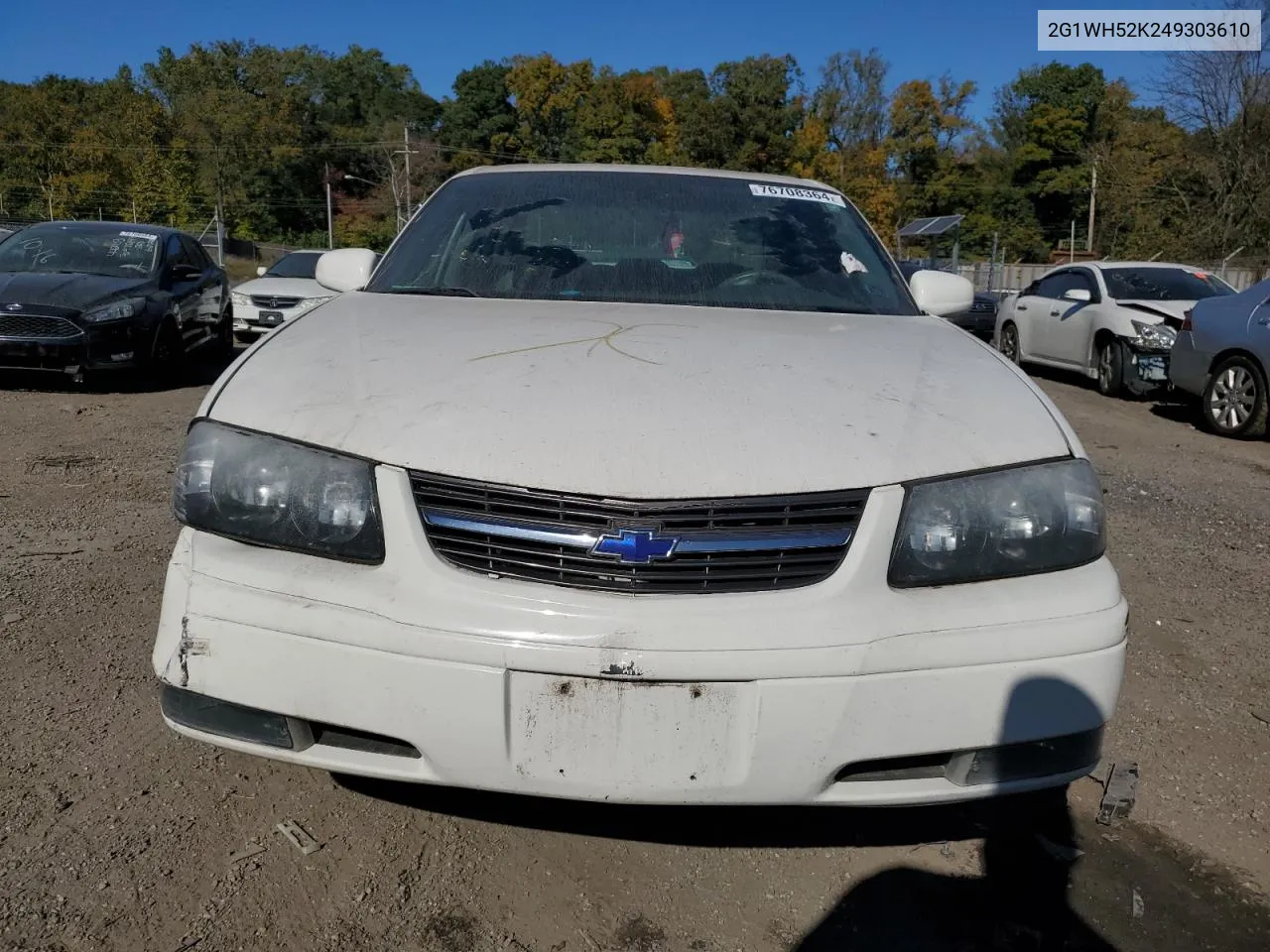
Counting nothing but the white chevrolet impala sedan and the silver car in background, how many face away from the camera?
0

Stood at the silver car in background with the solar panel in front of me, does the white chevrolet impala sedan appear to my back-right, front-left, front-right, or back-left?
back-left

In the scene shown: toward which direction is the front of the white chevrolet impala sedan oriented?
toward the camera

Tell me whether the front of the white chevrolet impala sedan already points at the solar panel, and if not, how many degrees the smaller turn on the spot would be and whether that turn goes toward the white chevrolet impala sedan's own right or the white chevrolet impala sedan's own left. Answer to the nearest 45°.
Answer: approximately 180°

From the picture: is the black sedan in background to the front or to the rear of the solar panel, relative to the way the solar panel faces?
to the front

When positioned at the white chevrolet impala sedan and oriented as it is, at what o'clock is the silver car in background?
The silver car in background is roughly at 7 o'clock from the white chevrolet impala sedan.

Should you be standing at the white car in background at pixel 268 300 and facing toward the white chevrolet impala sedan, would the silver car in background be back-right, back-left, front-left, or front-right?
front-left

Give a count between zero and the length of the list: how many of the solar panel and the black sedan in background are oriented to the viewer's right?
0

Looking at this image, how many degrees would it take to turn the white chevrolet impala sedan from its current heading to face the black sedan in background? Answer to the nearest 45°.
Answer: approximately 135° to its right

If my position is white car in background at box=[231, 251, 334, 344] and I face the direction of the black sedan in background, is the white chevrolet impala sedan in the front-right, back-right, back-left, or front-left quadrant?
front-left

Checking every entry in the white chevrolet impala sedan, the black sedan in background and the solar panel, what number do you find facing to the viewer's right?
0
